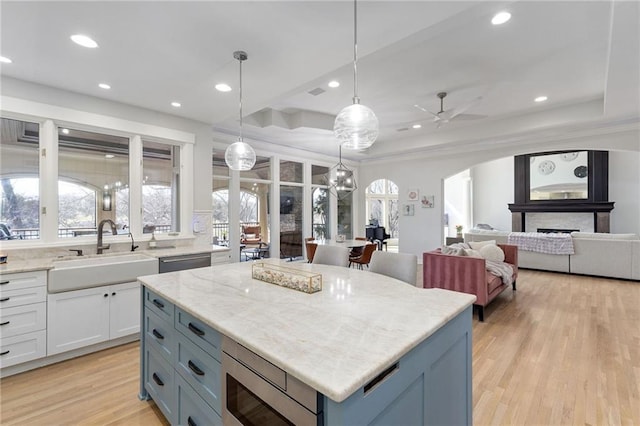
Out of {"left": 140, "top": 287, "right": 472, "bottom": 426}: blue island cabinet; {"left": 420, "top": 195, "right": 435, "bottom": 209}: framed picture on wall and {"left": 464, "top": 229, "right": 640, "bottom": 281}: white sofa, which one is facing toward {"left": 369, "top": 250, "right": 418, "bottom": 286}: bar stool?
the framed picture on wall

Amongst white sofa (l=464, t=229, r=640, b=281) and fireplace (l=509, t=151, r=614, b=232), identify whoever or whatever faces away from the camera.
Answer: the white sofa

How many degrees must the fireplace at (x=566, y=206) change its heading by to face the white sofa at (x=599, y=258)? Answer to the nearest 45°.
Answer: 0° — it already faces it

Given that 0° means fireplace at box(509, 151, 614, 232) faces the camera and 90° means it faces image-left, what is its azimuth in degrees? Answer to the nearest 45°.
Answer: approximately 0°

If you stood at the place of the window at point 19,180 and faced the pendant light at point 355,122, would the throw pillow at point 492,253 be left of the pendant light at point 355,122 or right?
left

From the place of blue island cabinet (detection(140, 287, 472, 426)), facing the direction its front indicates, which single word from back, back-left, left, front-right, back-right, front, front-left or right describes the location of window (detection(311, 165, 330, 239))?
back-right

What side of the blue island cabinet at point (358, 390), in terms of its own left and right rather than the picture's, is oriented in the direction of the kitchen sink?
right

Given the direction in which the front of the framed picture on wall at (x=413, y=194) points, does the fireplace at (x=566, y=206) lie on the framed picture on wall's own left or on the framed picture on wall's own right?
on the framed picture on wall's own left

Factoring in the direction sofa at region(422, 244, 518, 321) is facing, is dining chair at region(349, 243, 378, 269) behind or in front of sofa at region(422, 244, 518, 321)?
behind

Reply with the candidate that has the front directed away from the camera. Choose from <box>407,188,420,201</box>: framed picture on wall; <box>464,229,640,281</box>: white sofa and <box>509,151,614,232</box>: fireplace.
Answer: the white sofa

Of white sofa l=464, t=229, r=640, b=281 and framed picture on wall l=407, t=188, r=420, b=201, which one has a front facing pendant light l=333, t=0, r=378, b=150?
the framed picture on wall

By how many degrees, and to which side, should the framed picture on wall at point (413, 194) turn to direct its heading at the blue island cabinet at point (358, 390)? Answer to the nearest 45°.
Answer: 0° — it already faces it
